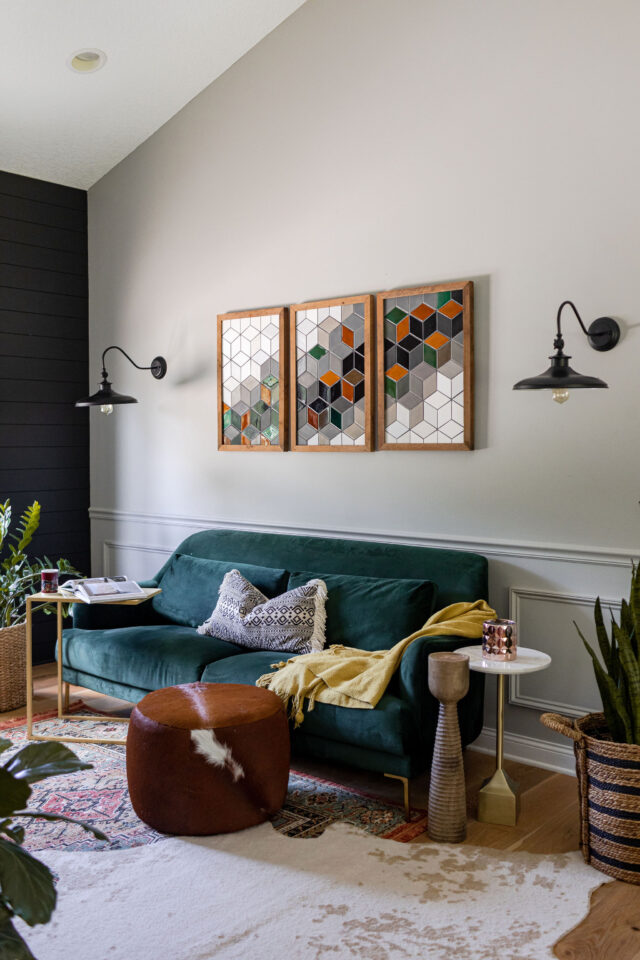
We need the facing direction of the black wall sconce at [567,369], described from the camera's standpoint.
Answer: facing the viewer and to the left of the viewer

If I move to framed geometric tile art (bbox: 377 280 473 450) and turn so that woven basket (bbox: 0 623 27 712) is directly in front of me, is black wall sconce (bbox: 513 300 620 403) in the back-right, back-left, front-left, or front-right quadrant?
back-left

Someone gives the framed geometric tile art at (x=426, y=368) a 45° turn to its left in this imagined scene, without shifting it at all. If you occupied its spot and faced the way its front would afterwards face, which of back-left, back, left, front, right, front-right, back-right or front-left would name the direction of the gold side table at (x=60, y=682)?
right

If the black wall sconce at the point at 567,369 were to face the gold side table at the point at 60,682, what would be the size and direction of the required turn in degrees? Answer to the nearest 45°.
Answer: approximately 45° to its right

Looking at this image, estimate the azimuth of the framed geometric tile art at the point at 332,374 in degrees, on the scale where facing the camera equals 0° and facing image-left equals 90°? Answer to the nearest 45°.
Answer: approximately 45°

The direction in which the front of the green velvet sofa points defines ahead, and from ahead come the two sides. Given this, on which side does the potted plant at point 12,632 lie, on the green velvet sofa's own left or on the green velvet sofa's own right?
on the green velvet sofa's own right

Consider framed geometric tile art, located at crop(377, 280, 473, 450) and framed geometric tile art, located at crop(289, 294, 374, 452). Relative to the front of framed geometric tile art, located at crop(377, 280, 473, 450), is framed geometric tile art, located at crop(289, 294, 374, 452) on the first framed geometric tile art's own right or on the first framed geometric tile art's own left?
on the first framed geometric tile art's own right

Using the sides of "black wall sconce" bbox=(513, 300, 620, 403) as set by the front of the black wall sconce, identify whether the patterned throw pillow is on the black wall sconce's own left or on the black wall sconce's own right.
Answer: on the black wall sconce's own right

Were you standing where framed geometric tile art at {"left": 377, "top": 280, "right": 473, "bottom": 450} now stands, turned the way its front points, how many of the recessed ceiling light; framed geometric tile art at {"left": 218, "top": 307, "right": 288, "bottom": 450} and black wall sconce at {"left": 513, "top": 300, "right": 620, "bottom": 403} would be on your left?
1

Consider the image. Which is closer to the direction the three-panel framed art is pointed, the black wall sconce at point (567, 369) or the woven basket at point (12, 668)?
the woven basket

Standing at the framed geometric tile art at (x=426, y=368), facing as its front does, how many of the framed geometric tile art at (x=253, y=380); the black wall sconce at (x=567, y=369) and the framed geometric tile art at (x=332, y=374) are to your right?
2
